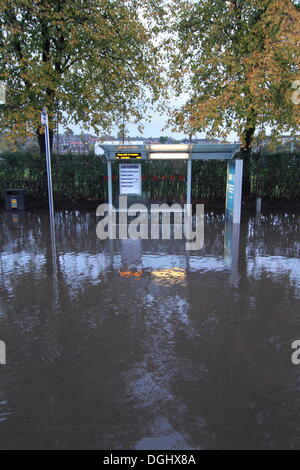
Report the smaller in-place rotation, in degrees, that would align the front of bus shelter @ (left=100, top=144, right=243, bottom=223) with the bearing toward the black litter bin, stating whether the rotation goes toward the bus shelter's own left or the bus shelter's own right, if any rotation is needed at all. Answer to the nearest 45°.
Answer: approximately 90° to the bus shelter's own right

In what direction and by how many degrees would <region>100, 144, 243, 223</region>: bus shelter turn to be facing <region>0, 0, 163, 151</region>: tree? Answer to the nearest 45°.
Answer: approximately 135° to its right

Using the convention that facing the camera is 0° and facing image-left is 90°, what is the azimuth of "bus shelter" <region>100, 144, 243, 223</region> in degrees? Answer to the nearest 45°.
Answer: approximately 0°
